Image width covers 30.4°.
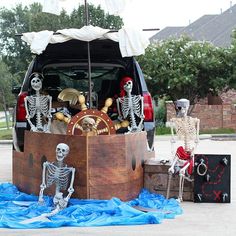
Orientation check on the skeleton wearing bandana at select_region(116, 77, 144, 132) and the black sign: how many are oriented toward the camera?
2

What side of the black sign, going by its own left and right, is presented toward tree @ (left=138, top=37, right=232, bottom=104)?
back

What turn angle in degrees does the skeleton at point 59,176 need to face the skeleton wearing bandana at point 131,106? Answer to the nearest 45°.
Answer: approximately 135° to its left

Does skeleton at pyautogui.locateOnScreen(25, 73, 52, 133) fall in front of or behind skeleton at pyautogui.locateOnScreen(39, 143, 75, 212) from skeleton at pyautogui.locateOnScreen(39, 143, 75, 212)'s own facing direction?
behind

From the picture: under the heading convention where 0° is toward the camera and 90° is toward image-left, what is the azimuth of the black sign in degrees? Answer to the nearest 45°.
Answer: approximately 0°

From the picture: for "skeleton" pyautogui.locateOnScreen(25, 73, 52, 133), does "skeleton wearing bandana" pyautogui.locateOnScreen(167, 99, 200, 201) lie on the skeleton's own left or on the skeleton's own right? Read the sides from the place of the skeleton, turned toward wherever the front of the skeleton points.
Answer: on the skeleton's own left

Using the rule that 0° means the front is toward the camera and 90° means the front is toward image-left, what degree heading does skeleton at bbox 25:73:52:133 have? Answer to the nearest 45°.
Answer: approximately 0°

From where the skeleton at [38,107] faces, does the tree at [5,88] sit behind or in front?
behind

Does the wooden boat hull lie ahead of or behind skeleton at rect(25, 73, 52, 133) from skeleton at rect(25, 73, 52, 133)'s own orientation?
ahead
